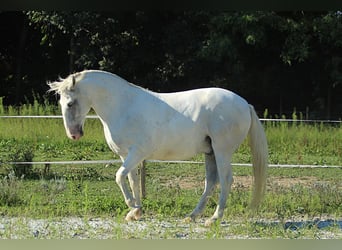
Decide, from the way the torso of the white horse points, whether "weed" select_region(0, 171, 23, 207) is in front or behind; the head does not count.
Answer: in front

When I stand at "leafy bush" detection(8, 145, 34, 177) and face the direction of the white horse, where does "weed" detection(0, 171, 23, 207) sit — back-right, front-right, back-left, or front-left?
front-right

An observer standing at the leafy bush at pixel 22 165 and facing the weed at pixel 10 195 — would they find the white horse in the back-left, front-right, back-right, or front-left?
front-left

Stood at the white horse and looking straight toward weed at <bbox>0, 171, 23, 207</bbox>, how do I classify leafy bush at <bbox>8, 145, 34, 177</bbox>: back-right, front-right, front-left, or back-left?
front-right

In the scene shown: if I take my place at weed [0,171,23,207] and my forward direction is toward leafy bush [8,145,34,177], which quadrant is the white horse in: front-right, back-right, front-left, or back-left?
back-right

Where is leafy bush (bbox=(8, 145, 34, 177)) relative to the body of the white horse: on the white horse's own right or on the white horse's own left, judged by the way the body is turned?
on the white horse's own right

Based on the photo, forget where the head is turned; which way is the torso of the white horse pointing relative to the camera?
to the viewer's left
